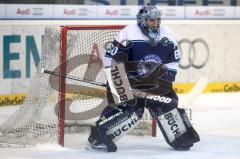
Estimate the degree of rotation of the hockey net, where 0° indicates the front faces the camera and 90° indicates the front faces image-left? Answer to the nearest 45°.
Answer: approximately 315°

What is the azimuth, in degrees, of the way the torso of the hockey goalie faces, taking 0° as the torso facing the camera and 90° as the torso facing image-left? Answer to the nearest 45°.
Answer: approximately 315°

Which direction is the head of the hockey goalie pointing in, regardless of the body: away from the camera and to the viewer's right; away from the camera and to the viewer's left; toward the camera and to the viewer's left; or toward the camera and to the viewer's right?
toward the camera and to the viewer's right
